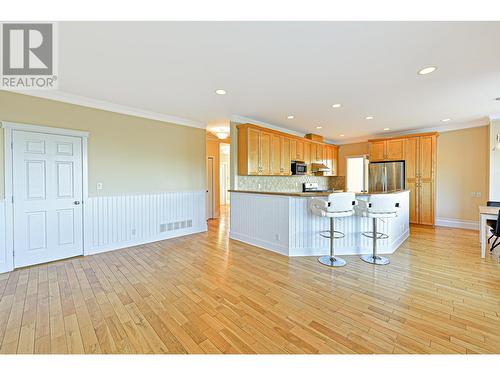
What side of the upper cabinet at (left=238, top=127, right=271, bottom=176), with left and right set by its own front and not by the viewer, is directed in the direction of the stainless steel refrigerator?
left

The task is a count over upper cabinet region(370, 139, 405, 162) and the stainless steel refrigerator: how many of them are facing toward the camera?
2

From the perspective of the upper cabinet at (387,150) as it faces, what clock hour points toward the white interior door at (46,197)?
The white interior door is roughly at 1 o'clock from the upper cabinet.

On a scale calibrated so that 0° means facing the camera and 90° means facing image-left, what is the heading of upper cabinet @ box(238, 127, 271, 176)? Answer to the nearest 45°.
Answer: approximately 315°

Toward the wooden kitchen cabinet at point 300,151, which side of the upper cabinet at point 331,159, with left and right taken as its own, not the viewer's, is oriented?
right

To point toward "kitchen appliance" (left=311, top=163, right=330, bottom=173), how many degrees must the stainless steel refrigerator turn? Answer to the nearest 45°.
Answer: approximately 90° to its right

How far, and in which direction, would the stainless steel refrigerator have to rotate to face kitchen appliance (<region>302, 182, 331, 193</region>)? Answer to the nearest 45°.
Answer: approximately 90° to its right

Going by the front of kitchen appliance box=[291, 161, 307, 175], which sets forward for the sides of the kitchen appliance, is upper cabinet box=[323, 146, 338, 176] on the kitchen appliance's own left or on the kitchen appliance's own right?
on the kitchen appliance's own left

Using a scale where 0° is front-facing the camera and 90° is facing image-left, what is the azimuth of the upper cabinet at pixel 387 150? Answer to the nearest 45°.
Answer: approximately 0°

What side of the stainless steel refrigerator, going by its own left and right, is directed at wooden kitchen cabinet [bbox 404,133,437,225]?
left

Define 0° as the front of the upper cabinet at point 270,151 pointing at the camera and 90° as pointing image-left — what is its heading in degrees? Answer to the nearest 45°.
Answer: approximately 315°

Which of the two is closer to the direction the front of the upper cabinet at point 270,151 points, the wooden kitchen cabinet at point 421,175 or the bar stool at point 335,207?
the bar stool

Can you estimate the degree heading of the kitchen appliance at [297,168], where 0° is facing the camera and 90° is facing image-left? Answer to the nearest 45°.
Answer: approximately 315°
